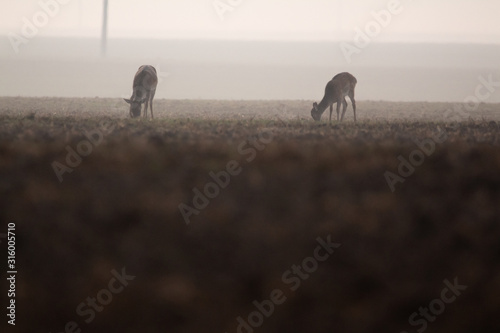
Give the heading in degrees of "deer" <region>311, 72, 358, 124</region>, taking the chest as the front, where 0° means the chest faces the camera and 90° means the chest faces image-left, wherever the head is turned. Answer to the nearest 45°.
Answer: approximately 45°

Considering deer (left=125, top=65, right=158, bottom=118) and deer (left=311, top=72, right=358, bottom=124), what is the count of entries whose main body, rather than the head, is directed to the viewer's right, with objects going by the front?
0

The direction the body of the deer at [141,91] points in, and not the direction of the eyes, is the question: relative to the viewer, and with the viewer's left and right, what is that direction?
facing the viewer and to the left of the viewer

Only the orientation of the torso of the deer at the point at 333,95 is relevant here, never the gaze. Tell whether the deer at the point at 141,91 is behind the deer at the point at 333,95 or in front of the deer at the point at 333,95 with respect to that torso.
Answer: in front

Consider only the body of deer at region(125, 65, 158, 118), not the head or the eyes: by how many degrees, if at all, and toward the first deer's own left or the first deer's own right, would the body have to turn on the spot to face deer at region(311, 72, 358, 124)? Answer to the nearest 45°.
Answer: approximately 135° to the first deer's own left

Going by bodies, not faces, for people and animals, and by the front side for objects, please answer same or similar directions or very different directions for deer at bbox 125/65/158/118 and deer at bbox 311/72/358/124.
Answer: same or similar directions
